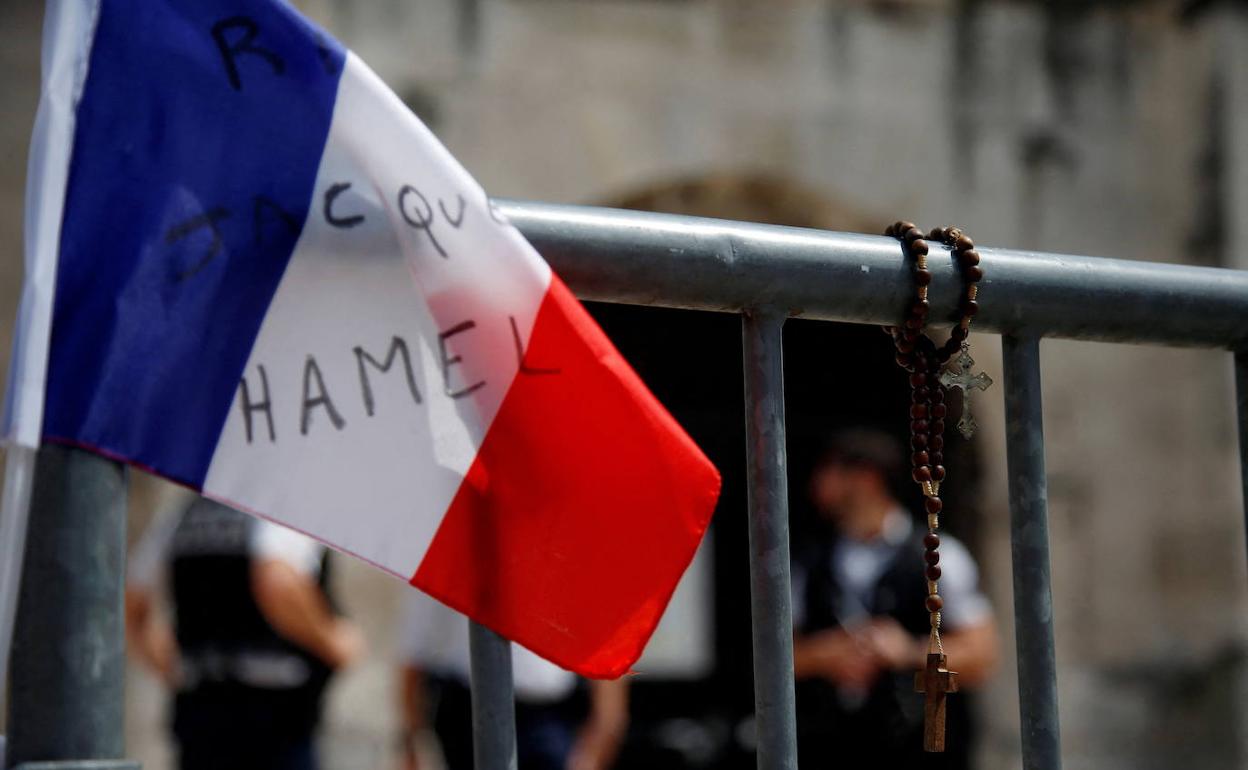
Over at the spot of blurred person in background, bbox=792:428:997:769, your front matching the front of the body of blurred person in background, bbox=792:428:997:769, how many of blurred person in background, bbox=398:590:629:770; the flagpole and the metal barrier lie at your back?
0

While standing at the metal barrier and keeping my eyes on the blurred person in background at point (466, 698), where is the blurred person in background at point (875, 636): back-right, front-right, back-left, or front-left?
front-right

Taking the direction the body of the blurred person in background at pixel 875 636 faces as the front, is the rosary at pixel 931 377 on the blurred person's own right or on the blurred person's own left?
on the blurred person's own left

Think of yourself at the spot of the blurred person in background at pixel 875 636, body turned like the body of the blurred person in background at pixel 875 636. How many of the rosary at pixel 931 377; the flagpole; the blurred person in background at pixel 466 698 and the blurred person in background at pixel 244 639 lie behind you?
0

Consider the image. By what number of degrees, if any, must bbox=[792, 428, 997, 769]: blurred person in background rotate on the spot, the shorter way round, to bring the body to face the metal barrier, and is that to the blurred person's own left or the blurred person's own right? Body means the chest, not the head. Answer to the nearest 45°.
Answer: approximately 45° to the blurred person's own left

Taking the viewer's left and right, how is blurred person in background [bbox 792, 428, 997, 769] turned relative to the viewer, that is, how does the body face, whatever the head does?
facing the viewer and to the left of the viewer
